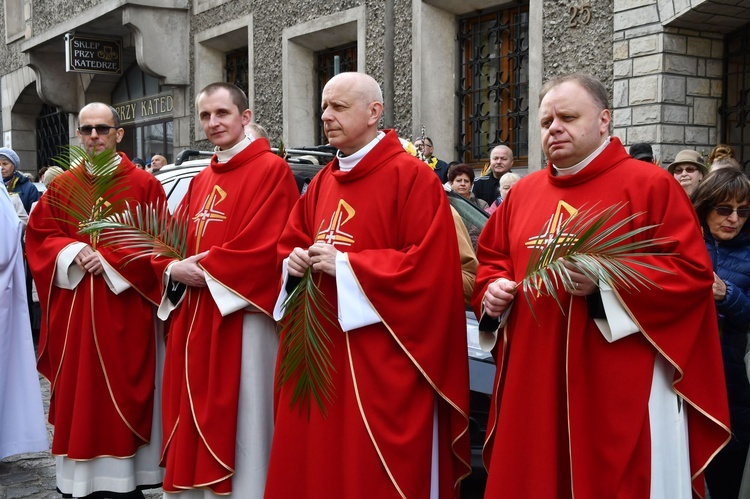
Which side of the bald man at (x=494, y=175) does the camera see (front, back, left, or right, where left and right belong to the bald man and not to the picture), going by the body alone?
front

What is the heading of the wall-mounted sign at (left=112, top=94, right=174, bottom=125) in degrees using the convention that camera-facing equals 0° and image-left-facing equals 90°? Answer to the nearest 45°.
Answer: approximately 45°

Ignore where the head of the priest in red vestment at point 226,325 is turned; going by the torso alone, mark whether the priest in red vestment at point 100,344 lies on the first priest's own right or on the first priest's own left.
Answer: on the first priest's own right

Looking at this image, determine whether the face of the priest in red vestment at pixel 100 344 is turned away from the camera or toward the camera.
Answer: toward the camera

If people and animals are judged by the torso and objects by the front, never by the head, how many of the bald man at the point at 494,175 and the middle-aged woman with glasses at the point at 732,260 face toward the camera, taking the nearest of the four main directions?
2

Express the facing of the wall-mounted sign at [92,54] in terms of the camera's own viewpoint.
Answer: facing the viewer and to the right of the viewer

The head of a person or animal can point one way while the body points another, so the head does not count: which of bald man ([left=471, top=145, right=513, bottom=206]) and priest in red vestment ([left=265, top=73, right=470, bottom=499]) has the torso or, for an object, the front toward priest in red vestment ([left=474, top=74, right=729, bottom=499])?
the bald man

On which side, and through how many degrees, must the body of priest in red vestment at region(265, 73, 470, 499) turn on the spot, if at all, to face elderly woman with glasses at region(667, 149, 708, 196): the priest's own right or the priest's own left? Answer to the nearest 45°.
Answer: approximately 180°

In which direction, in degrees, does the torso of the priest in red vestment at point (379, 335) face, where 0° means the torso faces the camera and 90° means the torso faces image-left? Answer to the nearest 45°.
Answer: approximately 45°

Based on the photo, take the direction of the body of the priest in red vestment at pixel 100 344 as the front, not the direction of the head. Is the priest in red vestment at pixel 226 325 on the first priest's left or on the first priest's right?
on the first priest's left

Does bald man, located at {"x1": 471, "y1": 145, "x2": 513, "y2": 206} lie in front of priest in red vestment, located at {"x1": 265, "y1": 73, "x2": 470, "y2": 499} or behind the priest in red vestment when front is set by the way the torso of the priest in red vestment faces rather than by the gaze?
behind

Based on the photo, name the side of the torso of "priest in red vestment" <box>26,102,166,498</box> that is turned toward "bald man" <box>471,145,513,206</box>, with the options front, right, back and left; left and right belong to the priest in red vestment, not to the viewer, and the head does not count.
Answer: back

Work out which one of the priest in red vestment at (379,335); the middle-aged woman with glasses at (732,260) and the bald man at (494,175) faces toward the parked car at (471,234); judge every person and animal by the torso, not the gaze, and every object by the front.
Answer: the bald man

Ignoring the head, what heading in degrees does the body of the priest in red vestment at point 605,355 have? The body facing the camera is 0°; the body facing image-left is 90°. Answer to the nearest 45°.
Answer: approximately 45°
